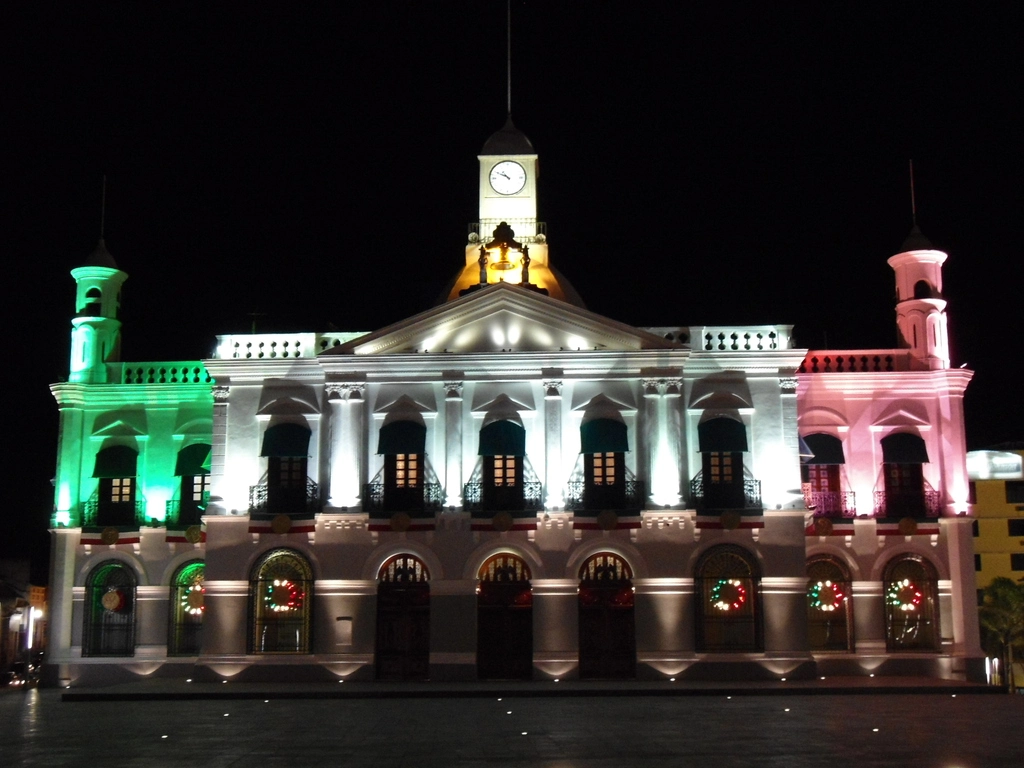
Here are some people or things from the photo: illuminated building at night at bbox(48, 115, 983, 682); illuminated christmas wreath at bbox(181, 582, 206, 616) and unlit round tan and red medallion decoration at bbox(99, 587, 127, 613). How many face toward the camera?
3

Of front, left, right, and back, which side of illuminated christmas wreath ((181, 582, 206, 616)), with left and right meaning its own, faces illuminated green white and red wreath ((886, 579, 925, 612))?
left

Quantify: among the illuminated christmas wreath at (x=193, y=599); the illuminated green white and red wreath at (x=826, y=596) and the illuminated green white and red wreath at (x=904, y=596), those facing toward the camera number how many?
3

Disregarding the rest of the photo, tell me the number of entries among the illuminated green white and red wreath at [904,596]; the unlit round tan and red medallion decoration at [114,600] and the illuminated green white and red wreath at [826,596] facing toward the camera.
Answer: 3

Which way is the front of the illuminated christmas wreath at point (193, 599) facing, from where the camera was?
facing the viewer

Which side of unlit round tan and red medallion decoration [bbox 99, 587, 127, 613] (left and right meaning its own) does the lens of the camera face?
front

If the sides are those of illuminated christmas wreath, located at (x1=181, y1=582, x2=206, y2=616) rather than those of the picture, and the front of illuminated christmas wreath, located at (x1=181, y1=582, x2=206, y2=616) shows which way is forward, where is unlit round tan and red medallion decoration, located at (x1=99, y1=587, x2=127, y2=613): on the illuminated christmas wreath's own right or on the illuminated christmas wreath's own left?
on the illuminated christmas wreath's own right
